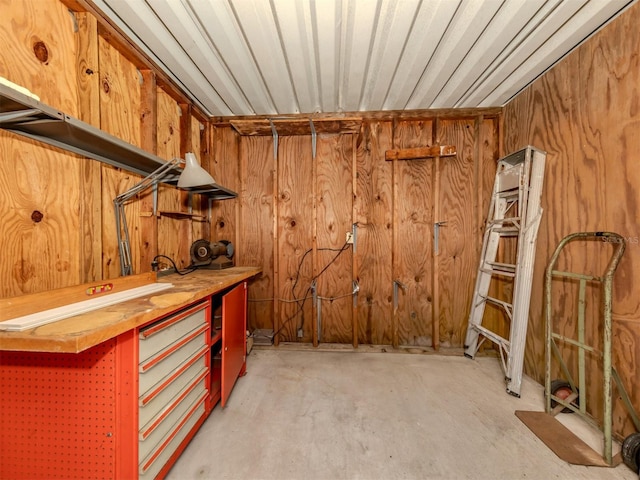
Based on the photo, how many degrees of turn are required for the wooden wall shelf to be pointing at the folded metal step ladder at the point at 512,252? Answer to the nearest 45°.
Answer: approximately 90° to its left

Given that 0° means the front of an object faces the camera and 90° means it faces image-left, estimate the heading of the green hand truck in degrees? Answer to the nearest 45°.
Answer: approximately 45°

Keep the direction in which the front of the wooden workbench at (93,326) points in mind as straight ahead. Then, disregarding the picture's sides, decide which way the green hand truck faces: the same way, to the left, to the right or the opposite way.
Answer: the opposite way

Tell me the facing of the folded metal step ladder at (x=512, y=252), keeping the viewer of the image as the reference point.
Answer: facing the viewer and to the left of the viewer

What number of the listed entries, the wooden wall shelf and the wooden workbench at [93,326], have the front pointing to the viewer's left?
0

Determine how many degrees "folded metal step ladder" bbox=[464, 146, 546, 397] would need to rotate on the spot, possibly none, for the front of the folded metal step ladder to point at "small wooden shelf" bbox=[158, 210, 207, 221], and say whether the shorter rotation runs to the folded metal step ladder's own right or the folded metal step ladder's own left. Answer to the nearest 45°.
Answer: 0° — it already faces it

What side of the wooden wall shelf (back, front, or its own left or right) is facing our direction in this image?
front

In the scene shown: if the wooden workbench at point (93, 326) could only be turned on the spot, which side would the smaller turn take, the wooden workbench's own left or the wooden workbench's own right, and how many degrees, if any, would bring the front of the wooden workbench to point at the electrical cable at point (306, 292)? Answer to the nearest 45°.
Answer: approximately 90° to the wooden workbench's own left

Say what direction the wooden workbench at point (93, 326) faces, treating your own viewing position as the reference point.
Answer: facing the viewer and to the right of the viewer

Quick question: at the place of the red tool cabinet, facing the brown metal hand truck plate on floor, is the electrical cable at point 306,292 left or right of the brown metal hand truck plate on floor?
left

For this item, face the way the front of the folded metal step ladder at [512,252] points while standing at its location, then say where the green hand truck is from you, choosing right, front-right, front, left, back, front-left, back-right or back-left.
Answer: left

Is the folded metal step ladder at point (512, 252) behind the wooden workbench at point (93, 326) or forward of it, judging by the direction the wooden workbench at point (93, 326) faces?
forward

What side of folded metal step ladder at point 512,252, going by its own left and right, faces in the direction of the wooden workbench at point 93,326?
front

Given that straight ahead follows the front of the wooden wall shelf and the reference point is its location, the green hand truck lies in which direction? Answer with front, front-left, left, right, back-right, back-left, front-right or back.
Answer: front-left
